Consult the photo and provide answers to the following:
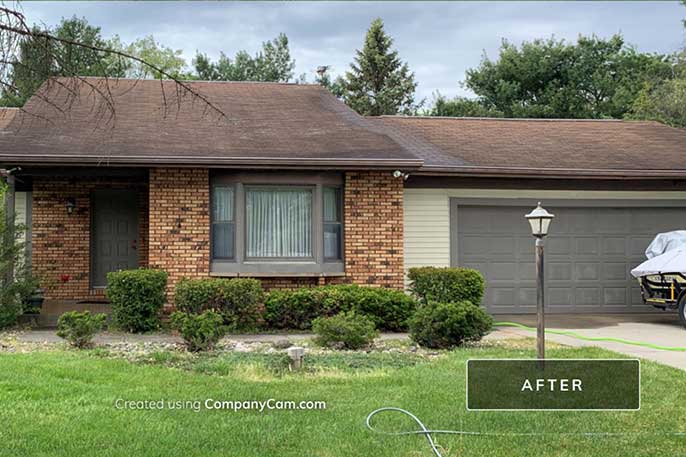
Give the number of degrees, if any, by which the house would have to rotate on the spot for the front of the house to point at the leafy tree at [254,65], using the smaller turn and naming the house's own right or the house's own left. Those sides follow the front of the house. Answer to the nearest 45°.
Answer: approximately 180°

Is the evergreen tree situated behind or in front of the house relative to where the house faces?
behind

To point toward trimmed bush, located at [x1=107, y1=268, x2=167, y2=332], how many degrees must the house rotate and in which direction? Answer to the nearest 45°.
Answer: approximately 45° to its right

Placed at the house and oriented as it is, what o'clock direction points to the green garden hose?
The green garden hose is roughly at 10 o'clock from the house.

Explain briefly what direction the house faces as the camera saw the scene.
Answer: facing the viewer

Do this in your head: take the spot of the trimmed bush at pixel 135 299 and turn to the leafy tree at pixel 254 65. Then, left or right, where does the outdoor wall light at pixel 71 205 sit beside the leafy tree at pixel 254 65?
left

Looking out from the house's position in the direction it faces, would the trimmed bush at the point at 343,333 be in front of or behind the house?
in front

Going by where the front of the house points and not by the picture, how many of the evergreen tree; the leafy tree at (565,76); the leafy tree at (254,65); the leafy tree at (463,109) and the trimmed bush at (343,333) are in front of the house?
1

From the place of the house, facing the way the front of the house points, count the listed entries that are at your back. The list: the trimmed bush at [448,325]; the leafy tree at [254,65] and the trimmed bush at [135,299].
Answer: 1

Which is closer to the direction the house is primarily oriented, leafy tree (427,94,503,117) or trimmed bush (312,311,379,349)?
the trimmed bush

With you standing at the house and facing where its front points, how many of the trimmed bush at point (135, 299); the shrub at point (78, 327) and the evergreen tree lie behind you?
1

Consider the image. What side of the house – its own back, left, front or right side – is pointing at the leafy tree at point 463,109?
back

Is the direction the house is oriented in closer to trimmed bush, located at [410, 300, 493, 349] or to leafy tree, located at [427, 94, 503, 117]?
the trimmed bush
